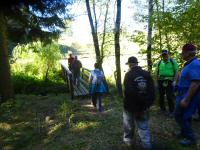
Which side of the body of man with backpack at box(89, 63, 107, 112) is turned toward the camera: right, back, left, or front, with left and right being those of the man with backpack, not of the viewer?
back

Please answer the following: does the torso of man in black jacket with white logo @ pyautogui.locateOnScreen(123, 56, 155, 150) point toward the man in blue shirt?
no

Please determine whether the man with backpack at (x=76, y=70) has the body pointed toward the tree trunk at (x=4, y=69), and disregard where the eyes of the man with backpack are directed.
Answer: no

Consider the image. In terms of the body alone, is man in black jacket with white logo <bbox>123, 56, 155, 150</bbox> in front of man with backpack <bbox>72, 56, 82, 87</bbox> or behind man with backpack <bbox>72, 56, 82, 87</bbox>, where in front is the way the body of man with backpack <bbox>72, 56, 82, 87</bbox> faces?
behind

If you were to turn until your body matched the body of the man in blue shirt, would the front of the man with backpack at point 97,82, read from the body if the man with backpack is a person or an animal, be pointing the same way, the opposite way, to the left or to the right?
to the right

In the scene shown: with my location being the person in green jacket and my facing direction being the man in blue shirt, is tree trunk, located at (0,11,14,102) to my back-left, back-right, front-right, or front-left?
back-right

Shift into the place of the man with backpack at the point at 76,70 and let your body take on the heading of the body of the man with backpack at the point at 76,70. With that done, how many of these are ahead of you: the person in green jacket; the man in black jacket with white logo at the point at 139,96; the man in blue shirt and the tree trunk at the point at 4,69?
0

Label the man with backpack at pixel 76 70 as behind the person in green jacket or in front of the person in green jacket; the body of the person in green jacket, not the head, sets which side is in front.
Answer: behind

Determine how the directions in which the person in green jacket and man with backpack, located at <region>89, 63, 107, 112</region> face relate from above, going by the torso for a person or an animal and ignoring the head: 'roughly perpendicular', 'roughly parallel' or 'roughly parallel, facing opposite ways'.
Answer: roughly parallel, facing opposite ways

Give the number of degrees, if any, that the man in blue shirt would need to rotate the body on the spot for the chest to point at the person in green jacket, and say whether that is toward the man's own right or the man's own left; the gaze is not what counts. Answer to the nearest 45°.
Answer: approximately 90° to the man's own right

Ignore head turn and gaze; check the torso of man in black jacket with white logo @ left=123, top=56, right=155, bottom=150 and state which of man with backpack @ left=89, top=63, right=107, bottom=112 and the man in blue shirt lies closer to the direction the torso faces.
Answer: the man with backpack

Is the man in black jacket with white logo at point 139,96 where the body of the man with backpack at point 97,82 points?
no

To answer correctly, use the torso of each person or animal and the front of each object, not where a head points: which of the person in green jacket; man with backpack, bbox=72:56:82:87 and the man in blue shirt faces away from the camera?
the man with backpack

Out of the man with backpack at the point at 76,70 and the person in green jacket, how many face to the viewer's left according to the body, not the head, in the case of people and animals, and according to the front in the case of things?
0

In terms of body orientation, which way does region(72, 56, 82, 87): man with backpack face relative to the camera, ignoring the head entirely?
away from the camera

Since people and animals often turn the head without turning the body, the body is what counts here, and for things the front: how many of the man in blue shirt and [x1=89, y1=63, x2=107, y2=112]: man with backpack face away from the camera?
1

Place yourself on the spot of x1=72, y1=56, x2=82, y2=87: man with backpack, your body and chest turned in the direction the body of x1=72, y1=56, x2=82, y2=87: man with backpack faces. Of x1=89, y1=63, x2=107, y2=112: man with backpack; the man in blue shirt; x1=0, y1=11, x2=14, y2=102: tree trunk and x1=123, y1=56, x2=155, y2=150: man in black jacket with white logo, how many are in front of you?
0

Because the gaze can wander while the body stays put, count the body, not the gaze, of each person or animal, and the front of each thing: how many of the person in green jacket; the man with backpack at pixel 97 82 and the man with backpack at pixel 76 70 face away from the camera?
2

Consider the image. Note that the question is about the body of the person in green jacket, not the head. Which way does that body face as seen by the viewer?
toward the camera

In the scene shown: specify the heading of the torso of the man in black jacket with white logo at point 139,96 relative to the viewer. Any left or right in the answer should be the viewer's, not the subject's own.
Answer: facing away from the viewer and to the left of the viewer

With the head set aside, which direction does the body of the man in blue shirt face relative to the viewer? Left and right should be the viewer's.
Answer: facing to the left of the viewer
